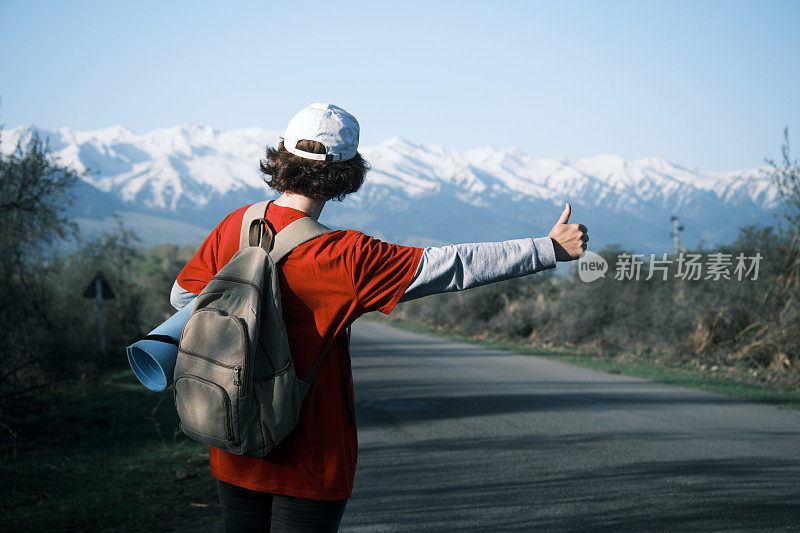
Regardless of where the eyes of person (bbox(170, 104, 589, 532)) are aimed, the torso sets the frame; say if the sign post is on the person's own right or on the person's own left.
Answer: on the person's own left

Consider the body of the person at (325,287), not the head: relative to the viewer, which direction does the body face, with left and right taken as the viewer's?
facing away from the viewer and to the right of the viewer
